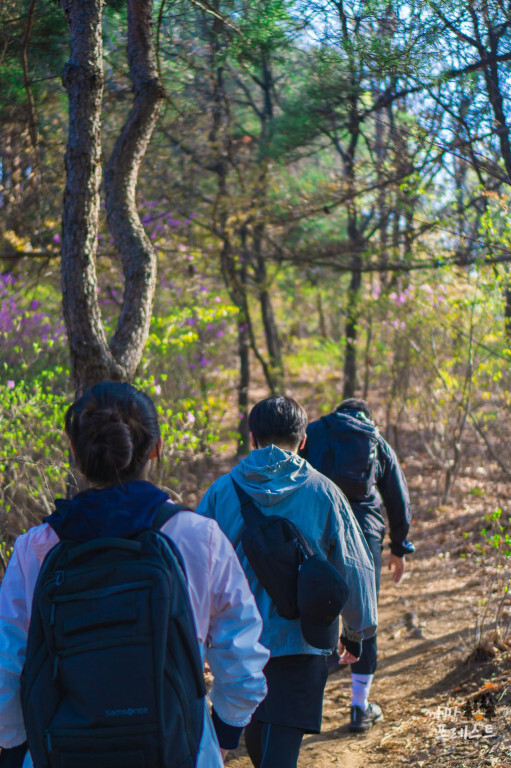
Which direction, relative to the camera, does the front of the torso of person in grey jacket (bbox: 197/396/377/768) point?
away from the camera

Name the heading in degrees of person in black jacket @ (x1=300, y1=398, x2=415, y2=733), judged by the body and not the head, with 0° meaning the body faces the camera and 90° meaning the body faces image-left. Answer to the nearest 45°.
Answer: approximately 180°

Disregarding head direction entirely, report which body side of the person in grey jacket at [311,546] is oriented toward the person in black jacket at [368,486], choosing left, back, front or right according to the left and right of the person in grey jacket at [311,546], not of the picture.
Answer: front

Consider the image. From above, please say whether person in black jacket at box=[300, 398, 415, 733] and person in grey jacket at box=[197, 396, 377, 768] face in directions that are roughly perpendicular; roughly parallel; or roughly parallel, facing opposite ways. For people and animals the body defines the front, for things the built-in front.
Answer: roughly parallel

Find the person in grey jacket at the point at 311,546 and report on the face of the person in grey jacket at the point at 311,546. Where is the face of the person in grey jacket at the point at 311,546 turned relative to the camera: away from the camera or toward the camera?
away from the camera

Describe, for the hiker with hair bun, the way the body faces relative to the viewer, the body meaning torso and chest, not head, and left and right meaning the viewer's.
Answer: facing away from the viewer
